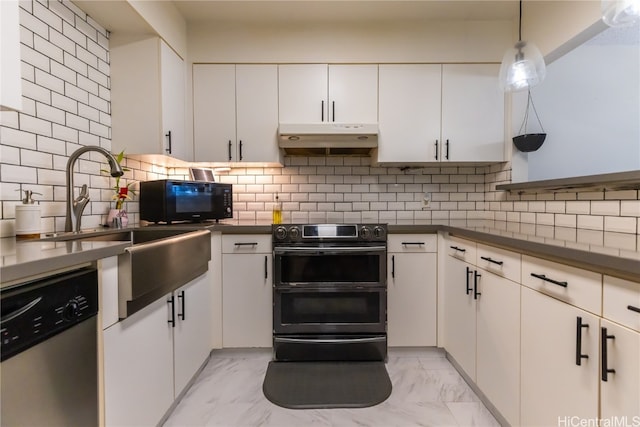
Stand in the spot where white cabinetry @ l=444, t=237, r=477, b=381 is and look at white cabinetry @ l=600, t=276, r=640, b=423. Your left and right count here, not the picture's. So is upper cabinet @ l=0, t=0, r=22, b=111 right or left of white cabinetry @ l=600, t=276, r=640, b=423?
right

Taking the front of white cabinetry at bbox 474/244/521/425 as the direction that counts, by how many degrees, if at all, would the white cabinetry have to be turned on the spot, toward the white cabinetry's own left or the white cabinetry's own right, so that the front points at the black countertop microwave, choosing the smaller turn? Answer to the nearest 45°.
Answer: approximately 45° to the white cabinetry's own right

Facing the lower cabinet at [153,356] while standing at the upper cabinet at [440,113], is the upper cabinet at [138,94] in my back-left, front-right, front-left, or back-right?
front-right

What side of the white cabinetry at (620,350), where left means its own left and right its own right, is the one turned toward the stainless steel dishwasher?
front

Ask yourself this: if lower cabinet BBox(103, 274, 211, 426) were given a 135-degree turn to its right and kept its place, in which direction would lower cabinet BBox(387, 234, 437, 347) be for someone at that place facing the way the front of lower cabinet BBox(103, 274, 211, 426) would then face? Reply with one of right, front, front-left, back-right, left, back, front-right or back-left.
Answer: back

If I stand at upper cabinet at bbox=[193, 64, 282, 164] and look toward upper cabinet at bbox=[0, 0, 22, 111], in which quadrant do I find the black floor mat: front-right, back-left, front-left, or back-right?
front-left

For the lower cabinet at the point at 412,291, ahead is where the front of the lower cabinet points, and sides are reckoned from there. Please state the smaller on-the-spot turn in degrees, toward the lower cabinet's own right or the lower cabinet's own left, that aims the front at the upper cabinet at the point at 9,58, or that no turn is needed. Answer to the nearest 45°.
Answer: approximately 45° to the lower cabinet's own right

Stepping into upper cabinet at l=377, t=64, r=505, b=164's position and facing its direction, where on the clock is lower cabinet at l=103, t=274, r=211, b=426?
The lower cabinet is roughly at 1 o'clock from the upper cabinet.

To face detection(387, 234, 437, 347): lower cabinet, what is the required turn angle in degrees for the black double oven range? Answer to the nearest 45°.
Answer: approximately 90° to its left

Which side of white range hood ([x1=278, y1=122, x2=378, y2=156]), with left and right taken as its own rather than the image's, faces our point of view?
front

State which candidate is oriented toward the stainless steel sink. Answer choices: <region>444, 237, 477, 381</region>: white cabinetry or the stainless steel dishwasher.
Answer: the white cabinetry

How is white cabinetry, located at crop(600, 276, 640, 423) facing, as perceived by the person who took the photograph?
facing the viewer and to the left of the viewer

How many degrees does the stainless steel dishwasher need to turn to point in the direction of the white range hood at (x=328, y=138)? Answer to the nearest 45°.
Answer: approximately 90° to its left

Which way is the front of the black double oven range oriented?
toward the camera

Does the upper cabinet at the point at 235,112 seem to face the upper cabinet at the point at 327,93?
no

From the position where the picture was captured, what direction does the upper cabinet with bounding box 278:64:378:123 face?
facing the viewer

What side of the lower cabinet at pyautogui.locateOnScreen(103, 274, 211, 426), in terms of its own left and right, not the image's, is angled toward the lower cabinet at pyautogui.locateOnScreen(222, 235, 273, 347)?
left

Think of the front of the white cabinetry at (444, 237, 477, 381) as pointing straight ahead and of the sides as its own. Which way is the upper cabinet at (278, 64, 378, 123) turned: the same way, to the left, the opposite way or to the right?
to the left

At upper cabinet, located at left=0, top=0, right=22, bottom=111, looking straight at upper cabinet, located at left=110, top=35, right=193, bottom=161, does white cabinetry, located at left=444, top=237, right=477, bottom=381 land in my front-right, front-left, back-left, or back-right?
front-right

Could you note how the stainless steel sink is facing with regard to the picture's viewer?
facing the viewer and to the right of the viewer

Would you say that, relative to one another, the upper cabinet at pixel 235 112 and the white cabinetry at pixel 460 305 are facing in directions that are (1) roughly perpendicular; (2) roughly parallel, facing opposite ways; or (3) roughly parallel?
roughly perpendicular

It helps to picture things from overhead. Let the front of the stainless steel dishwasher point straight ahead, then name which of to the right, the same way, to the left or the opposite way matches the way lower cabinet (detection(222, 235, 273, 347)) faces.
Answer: to the right
